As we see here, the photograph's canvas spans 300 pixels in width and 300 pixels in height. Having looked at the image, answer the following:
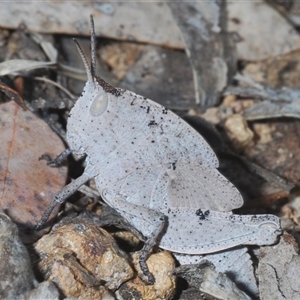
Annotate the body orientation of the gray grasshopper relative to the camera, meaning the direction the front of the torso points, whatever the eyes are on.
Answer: to the viewer's left

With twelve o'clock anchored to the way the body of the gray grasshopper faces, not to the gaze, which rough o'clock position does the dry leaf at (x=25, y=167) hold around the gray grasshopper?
The dry leaf is roughly at 12 o'clock from the gray grasshopper.

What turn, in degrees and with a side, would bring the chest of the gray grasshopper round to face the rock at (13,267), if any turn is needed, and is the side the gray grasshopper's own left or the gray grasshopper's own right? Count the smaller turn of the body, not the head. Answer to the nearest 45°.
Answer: approximately 45° to the gray grasshopper's own left

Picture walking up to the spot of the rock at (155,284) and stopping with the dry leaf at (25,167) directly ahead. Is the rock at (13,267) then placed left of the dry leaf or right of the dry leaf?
left

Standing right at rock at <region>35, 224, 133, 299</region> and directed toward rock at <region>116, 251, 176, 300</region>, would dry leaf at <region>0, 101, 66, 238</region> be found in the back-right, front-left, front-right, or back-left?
back-left

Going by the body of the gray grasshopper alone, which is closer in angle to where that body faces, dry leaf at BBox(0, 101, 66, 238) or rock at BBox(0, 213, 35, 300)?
the dry leaf

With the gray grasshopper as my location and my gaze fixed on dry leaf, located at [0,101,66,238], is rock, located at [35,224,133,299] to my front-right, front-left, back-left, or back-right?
front-left
